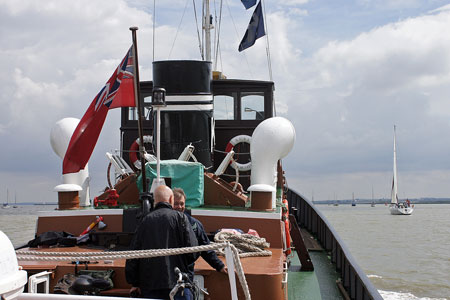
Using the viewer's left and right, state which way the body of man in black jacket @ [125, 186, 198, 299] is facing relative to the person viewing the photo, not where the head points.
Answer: facing away from the viewer

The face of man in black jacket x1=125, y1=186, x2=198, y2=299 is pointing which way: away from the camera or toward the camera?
away from the camera
